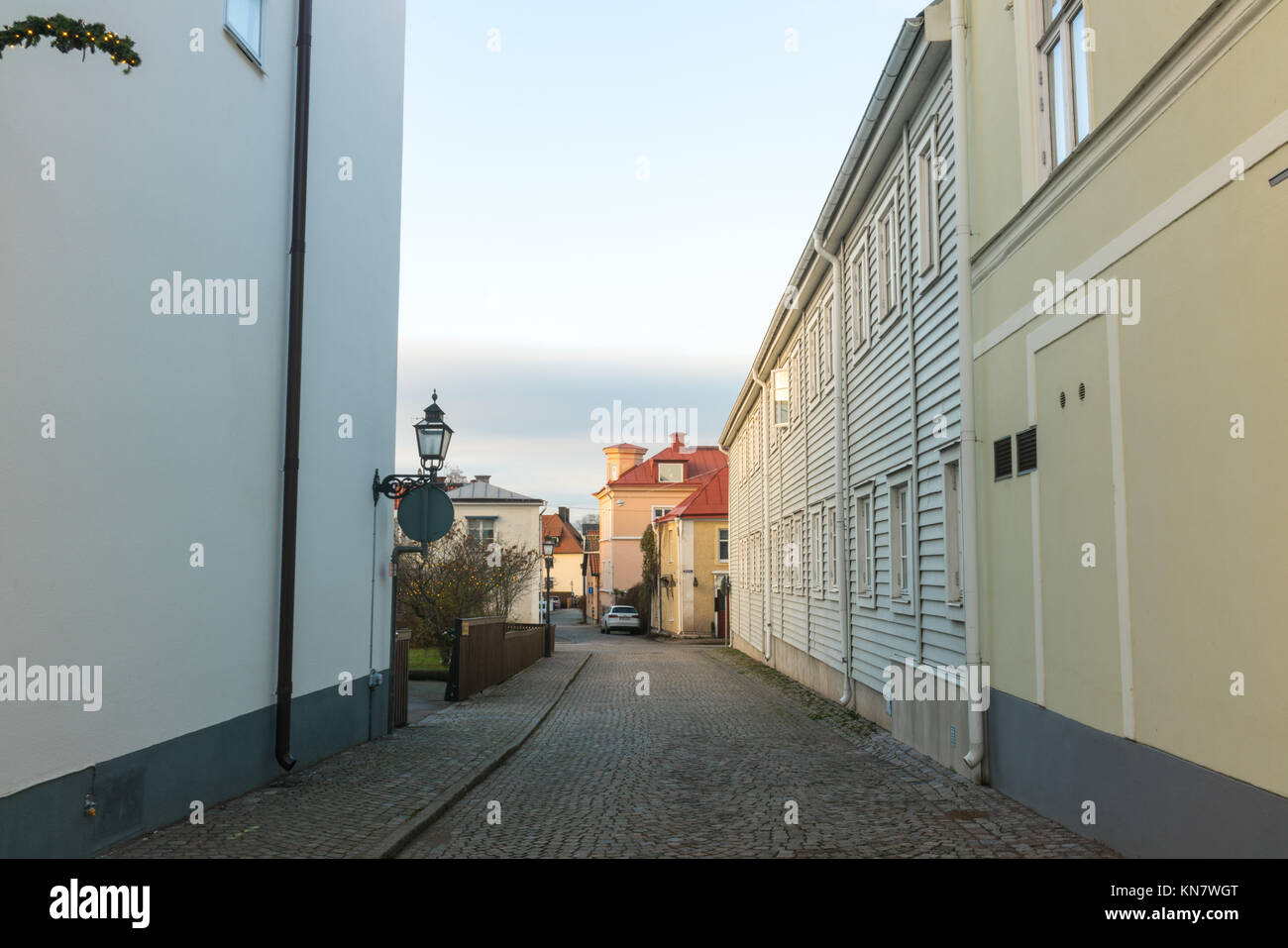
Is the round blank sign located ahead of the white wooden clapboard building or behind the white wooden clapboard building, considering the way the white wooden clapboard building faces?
ahead

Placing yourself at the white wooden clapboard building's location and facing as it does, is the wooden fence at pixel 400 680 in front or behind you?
in front

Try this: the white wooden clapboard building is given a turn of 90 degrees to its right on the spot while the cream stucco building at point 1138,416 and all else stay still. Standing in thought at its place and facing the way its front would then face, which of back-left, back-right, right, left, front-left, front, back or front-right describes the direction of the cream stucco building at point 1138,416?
back

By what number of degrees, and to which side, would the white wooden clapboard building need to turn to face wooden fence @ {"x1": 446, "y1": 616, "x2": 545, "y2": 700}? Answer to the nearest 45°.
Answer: approximately 45° to its right

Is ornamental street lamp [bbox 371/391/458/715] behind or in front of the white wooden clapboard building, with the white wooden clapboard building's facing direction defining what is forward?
in front

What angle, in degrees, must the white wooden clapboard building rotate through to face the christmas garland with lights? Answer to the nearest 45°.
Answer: approximately 90° to its left

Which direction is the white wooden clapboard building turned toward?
to the viewer's left
